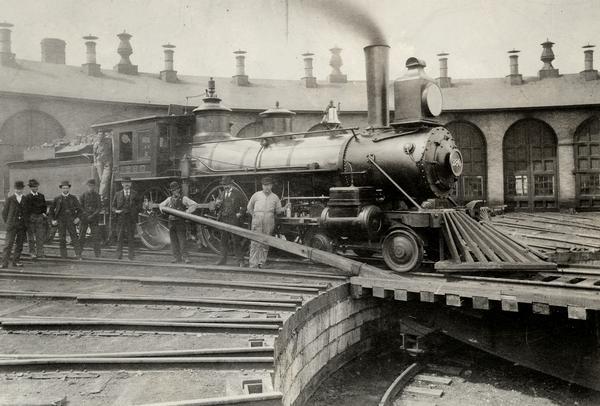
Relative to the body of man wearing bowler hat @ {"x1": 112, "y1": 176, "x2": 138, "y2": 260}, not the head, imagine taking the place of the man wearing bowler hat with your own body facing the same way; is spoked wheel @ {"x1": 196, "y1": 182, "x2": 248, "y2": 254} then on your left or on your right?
on your left

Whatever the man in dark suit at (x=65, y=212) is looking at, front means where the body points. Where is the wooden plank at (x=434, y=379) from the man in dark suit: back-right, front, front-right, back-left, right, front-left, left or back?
front-left

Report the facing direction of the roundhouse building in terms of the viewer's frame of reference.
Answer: facing the viewer

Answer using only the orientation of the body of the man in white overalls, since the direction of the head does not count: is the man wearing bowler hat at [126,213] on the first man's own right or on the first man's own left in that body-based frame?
on the first man's own right

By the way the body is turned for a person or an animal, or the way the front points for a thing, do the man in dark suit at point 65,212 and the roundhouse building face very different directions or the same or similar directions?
same or similar directions

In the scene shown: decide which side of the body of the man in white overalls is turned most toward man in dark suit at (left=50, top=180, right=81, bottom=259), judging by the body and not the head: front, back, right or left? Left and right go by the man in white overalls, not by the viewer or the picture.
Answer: right

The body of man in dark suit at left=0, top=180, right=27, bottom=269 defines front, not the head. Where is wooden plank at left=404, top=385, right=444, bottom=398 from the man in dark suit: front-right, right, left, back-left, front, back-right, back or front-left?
front

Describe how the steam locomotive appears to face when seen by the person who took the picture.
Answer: facing the viewer and to the right of the viewer

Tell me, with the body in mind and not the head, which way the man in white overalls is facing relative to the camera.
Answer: toward the camera

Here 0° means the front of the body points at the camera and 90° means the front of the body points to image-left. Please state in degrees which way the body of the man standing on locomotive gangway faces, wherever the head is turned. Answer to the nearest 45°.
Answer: approximately 0°

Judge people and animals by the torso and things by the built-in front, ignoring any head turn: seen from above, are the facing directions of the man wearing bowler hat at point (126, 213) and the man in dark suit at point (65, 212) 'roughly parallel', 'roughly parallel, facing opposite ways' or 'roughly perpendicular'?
roughly parallel

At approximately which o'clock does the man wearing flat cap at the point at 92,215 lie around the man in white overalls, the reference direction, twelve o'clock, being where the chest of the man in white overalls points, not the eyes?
The man wearing flat cap is roughly at 4 o'clock from the man in white overalls.

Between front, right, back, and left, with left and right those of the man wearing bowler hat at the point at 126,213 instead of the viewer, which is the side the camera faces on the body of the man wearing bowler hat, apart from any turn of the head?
front
